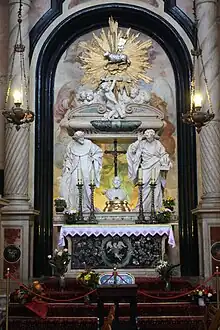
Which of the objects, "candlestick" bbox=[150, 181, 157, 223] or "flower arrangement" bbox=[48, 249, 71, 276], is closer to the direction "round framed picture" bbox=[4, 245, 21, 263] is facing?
the flower arrangement

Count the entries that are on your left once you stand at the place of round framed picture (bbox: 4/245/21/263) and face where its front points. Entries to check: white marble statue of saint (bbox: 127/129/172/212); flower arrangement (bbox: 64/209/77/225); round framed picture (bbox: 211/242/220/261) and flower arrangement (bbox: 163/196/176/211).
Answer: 4

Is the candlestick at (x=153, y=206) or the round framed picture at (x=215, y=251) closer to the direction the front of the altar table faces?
the round framed picture

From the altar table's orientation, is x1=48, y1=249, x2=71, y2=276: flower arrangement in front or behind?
in front

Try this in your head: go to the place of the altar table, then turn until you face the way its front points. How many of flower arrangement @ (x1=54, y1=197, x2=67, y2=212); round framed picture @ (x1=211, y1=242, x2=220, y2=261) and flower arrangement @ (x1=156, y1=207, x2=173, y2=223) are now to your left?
2

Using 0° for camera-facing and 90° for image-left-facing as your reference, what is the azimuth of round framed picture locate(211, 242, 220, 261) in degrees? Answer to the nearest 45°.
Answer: approximately 0°

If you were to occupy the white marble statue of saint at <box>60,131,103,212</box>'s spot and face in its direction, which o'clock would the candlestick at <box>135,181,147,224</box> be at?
The candlestick is roughly at 10 o'clock from the white marble statue of saint.

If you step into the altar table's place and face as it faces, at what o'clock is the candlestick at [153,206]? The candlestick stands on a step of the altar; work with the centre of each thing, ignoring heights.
The candlestick is roughly at 8 o'clock from the altar table.

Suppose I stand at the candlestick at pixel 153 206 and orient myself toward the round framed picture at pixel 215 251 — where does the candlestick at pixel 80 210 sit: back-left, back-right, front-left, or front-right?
back-right

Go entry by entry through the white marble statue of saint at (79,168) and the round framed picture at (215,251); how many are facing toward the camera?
2
